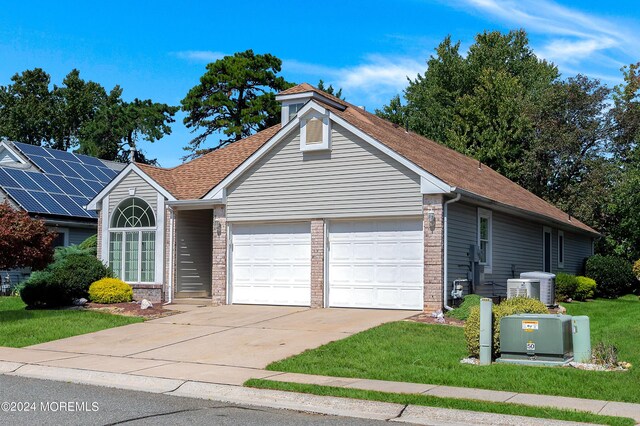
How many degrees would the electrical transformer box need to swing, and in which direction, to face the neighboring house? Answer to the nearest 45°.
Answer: approximately 135° to its right

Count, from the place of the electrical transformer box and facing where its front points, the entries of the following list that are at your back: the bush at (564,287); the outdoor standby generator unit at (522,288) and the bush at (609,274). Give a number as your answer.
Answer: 3

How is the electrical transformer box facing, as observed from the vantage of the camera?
facing the viewer

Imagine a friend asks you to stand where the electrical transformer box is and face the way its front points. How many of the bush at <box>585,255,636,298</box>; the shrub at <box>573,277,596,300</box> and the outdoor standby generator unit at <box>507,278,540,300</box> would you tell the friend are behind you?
3

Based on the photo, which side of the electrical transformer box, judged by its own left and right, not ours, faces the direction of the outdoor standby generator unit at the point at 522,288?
back

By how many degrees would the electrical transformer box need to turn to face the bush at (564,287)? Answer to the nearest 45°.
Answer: approximately 180°

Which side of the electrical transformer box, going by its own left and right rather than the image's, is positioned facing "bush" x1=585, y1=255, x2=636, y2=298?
back

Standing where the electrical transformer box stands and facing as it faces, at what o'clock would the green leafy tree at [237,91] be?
The green leafy tree is roughly at 5 o'clock from the electrical transformer box.

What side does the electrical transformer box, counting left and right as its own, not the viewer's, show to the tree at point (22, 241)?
right

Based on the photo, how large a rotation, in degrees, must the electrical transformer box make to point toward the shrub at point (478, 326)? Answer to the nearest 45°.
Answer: approximately 90° to its right

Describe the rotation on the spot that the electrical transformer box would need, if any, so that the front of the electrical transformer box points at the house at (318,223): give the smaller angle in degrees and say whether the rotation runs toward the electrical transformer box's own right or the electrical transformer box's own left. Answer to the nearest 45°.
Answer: approximately 135° to the electrical transformer box's own right

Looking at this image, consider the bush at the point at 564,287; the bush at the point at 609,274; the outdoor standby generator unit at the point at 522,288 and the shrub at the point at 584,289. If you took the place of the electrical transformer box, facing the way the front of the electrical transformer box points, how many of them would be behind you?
4
